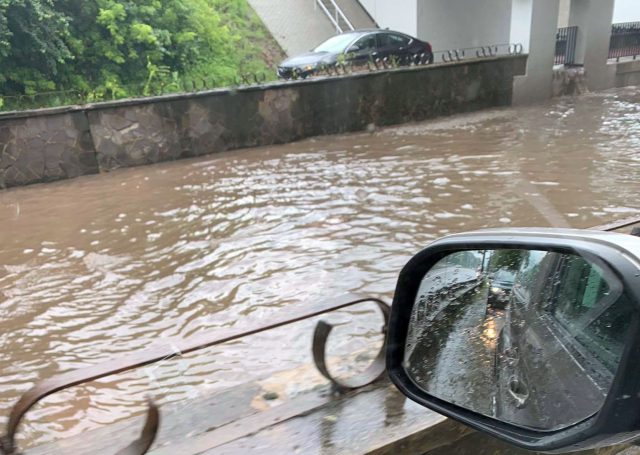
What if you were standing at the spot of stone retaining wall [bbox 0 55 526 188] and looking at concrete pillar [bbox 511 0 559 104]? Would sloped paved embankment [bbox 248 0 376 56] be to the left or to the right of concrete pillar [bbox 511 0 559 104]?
left

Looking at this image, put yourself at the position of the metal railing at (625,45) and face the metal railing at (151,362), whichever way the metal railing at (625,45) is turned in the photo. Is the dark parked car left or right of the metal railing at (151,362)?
right

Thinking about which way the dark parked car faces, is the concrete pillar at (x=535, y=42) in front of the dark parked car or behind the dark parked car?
behind

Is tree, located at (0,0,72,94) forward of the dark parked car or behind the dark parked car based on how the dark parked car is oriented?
forward

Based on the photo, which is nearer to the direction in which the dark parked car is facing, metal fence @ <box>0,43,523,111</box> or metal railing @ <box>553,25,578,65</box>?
the metal fence

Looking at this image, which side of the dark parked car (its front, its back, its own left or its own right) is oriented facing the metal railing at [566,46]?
back

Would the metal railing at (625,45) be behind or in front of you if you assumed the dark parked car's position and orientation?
behind

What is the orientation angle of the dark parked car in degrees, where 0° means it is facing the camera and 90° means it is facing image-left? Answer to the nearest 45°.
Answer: approximately 45°

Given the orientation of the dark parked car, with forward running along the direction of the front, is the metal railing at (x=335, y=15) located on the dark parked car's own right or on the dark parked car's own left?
on the dark parked car's own right

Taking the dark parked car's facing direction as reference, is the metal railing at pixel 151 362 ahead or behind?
ahead

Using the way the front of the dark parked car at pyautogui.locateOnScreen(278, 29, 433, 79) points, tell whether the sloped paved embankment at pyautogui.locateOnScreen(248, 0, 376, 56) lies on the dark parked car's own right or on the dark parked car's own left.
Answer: on the dark parked car's own right
